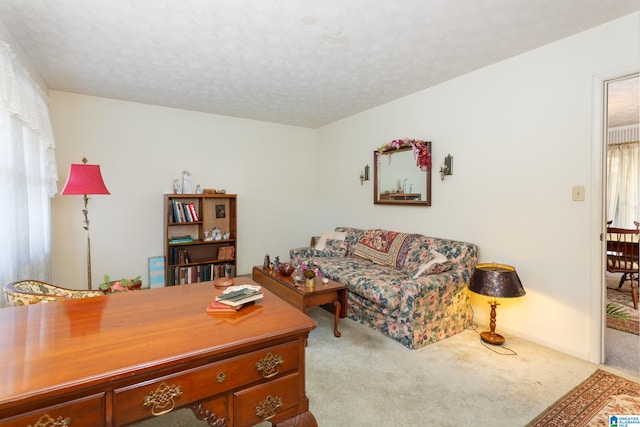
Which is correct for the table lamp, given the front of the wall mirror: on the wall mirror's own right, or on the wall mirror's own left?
on the wall mirror's own left

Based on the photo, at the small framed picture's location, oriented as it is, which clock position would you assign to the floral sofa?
The floral sofa is roughly at 11 o'clock from the small framed picture.

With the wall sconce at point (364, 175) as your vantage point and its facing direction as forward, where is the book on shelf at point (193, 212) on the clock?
The book on shelf is roughly at 1 o'clock from the wall sconce.

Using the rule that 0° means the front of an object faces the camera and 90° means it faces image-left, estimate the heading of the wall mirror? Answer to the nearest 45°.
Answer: approximately 45°

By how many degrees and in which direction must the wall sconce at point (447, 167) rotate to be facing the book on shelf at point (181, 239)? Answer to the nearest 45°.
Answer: approximately 45° to its right

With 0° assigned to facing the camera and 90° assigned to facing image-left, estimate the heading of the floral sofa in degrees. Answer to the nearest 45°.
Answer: approximately 45°

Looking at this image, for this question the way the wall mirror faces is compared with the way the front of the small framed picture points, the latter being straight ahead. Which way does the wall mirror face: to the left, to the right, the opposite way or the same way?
to the right

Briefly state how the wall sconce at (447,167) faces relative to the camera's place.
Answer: facing the viewer and to the left of the viewer

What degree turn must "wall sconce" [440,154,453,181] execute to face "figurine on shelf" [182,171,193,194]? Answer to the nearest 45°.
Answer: approximately 45° to its right

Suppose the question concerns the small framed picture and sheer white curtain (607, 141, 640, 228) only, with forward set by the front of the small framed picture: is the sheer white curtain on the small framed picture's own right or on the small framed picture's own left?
on the small framed picture's own left

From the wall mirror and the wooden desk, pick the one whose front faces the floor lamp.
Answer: the wall mirror

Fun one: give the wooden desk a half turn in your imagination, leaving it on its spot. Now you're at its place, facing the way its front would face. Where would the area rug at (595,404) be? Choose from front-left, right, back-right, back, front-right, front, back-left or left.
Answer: back-right

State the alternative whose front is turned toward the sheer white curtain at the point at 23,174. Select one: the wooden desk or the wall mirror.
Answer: the wall mirror

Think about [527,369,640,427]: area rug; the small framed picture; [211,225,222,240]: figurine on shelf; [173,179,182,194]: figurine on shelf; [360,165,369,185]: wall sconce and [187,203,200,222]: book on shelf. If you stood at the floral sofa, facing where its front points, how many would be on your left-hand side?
1

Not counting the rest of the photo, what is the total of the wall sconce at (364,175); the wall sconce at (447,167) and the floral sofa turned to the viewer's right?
0

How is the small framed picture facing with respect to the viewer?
toward the camera

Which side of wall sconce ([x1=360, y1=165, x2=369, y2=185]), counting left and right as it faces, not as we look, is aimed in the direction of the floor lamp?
front
